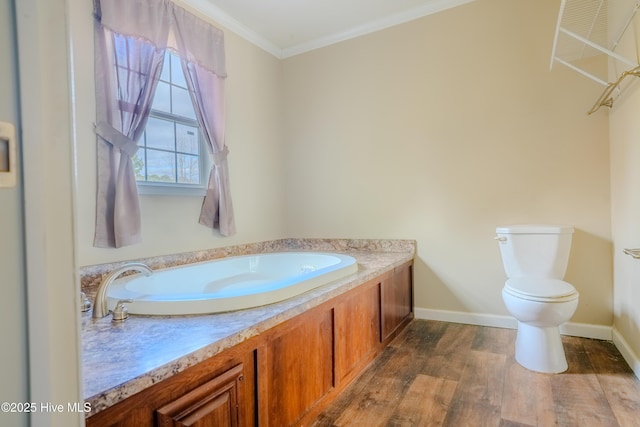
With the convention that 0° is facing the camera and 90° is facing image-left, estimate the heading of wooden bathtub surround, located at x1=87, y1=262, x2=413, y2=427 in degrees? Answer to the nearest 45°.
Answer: approximately 315°

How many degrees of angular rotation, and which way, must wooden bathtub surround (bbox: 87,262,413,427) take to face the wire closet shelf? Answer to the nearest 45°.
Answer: approximately 45° to its left

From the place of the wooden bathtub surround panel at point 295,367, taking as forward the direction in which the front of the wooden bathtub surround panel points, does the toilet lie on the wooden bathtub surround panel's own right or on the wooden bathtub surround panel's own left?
on the wooden bathtub surround panel's own left

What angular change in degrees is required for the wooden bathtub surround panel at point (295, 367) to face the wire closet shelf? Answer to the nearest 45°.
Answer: approximately 45° to its left
